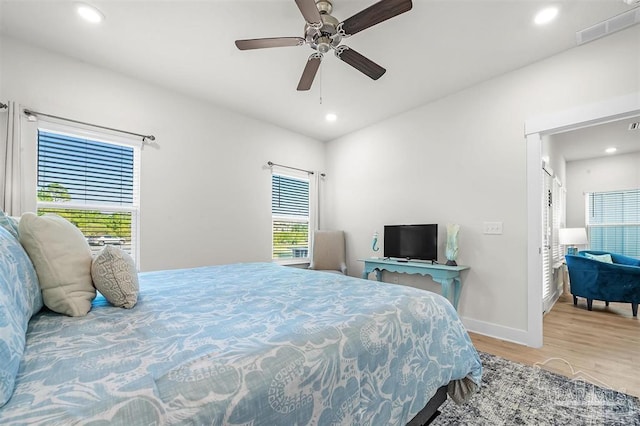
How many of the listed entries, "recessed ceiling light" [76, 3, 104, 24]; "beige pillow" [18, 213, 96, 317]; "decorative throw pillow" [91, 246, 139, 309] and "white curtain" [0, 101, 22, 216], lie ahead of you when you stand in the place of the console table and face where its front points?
4

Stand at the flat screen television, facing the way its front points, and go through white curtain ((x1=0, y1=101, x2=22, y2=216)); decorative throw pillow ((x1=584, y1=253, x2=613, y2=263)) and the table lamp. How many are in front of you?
1

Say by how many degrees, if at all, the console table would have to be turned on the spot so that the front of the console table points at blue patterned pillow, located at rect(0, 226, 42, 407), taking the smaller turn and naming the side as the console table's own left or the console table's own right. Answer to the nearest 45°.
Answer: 0° — it already faces it

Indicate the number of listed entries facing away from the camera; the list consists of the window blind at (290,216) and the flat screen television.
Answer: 0

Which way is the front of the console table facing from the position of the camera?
facing the viewer and to the left of the viewer

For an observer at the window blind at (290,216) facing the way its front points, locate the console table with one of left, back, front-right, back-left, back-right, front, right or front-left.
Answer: front

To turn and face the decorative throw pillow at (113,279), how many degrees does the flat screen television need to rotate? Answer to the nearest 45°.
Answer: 0° — it already faces it

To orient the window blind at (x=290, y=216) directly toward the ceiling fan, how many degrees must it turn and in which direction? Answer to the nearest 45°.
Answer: approximately 45° to its right

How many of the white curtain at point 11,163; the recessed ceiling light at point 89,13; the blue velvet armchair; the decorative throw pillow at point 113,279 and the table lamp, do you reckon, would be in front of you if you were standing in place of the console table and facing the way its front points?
3

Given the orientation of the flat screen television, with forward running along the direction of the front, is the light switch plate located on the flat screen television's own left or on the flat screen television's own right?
on the flat screen television's own left

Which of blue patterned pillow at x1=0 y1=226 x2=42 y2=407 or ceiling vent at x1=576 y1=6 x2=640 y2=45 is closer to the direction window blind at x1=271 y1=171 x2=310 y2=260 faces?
the ceiling vent

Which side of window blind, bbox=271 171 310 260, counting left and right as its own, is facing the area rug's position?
front

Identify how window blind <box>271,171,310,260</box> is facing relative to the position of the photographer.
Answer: facing the viewer and to the right of the viewer

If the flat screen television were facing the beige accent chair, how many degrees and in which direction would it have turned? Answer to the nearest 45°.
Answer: approximately 45° to its right

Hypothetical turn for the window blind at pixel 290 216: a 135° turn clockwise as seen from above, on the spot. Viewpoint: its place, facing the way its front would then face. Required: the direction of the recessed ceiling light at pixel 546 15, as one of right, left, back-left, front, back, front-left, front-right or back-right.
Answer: back-left

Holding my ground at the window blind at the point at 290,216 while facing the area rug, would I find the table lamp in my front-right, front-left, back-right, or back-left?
front-left

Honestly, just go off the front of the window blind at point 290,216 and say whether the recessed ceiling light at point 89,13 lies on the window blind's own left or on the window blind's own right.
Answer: on the window blind's own right
